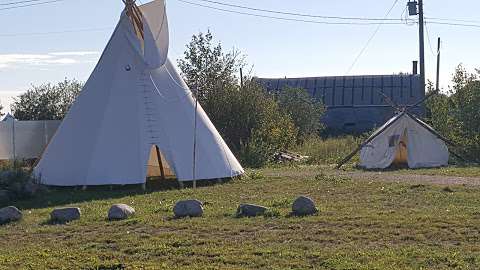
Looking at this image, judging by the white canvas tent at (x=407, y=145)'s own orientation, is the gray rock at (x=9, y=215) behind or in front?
in front

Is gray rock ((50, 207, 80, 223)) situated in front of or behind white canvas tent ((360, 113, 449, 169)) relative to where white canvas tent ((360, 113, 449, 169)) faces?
in front

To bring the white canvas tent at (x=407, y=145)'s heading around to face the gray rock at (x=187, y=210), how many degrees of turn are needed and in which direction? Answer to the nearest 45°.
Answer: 0° — it already faces it

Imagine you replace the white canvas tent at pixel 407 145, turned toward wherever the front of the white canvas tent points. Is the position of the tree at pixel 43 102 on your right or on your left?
on your right

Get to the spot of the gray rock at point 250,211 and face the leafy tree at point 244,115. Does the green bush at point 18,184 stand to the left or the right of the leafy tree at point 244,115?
left

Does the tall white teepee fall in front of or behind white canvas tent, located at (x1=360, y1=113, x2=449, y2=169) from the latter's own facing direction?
in front

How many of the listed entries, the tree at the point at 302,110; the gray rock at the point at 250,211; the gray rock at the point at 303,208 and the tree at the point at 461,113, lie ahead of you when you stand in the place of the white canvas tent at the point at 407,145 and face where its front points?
2

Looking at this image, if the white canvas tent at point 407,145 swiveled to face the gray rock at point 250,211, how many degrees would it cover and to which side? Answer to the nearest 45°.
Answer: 0° — it already faces it

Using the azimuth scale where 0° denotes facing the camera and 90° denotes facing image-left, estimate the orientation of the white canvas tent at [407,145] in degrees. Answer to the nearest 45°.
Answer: approximately 0°

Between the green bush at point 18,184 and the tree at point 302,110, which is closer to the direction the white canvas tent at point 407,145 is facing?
the green bush
